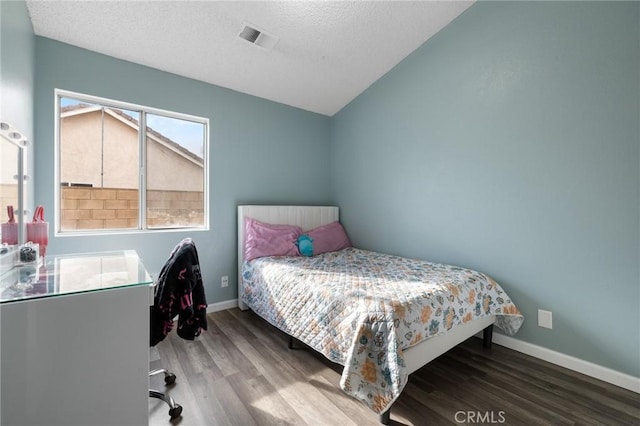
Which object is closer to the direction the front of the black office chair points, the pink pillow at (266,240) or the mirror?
the mirror

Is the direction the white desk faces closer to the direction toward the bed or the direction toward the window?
the bed

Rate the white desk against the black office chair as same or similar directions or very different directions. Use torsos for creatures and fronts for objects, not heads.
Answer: very different directions

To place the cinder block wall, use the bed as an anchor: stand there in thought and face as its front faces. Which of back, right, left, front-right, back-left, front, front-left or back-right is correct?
back-right

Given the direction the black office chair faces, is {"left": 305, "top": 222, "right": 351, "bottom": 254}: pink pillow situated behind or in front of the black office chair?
behind

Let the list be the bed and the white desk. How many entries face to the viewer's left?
0

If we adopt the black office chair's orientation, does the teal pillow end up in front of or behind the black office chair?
behind

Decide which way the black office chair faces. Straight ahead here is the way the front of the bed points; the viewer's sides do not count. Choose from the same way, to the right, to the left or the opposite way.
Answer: to the right

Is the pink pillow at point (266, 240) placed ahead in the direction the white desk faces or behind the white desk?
ahead

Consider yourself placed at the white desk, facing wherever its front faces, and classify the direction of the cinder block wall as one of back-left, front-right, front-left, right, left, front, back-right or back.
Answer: left

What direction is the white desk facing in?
to the viewer's right

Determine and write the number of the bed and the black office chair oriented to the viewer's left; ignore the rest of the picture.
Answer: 1

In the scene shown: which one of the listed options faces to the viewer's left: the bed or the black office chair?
the black office chair

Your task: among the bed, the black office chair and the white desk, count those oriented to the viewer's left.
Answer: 1

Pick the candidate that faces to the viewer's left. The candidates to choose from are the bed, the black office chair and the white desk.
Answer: the black office chair

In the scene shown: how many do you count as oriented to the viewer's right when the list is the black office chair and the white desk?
1

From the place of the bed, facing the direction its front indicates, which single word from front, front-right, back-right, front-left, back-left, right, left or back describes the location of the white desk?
right

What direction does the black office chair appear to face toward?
to the viewer's left
